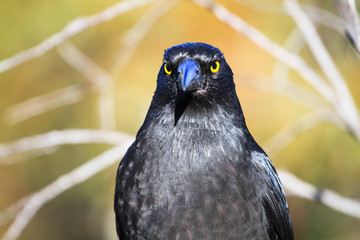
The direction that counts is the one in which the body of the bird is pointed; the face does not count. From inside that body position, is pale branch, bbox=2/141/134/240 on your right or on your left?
on your right

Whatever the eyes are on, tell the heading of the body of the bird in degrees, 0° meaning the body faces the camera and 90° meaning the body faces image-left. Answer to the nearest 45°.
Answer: approximately 0°

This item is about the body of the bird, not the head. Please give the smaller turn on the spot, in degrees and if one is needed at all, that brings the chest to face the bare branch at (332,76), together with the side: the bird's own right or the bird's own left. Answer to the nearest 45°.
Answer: approximately 135° to the bird's own left

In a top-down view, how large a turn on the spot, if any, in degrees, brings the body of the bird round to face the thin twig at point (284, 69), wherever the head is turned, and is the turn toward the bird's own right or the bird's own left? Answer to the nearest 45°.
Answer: approximately 135° to the bird's own left

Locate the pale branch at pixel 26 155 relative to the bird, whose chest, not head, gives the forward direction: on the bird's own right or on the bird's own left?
on the bird's own right
